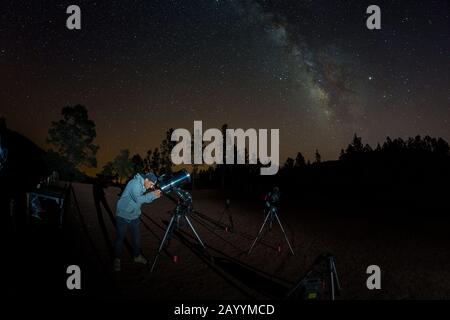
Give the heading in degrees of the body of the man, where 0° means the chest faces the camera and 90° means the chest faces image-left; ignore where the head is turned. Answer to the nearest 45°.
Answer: approximately 270°

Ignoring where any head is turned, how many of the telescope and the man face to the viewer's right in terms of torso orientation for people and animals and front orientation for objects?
2

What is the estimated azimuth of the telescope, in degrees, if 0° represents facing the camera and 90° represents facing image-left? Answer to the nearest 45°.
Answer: approximately 270°

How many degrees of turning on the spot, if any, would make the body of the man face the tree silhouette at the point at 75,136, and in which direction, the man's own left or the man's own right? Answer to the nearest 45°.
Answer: approximately 90° to the man's own left

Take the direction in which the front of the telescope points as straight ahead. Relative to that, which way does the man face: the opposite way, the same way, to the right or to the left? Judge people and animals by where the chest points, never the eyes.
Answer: the same way

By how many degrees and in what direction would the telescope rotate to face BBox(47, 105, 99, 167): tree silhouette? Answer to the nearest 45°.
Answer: approximately 90° to its left
